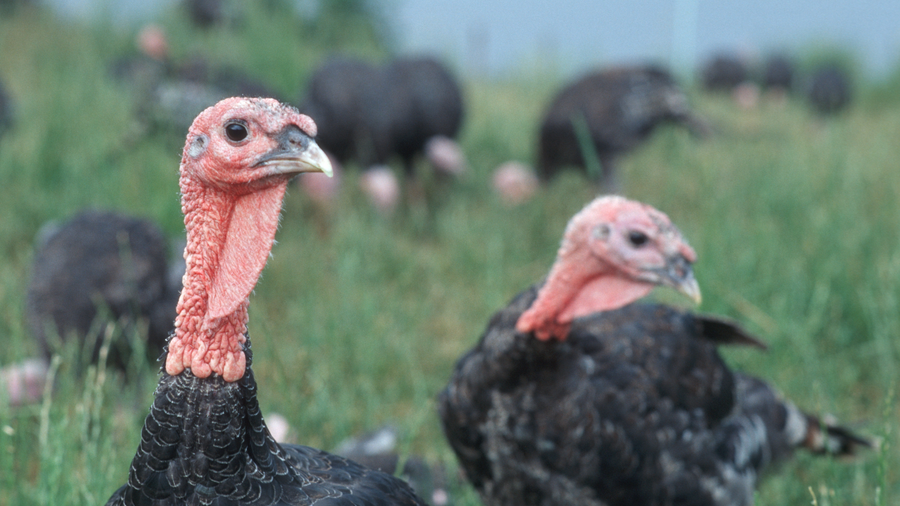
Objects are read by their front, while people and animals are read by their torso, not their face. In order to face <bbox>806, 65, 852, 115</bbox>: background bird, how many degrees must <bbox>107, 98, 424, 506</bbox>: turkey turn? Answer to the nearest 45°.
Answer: approximately 180°

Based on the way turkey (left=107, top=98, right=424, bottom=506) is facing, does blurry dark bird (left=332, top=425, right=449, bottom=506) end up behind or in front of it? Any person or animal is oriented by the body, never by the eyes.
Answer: behind

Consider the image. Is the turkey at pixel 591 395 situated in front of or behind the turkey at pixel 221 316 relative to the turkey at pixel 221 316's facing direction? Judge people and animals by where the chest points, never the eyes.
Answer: behind

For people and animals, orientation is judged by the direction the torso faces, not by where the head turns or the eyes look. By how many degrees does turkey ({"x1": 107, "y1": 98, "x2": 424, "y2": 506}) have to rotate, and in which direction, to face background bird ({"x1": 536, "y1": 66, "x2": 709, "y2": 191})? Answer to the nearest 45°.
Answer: approximately 180°

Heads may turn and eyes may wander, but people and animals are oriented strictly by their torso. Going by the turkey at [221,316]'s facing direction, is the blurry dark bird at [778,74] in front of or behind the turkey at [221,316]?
behind

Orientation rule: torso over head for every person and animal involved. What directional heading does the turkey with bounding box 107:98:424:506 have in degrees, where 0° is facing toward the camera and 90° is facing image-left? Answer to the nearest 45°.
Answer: approximately 45°

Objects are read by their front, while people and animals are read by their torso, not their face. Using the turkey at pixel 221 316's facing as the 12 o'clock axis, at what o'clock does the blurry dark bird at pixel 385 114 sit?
The blurry dark bird is roughly at 5 o'clock from the turkey.

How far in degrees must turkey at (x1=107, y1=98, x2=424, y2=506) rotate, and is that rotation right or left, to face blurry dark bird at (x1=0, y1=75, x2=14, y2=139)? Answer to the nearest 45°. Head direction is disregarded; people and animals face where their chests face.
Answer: approximately 135° to its right

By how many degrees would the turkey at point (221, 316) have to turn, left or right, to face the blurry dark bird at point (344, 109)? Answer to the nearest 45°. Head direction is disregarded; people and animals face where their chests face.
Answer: approximately 135° to its right

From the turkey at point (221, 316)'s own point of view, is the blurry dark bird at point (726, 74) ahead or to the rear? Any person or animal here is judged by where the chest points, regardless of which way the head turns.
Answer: to the rear
